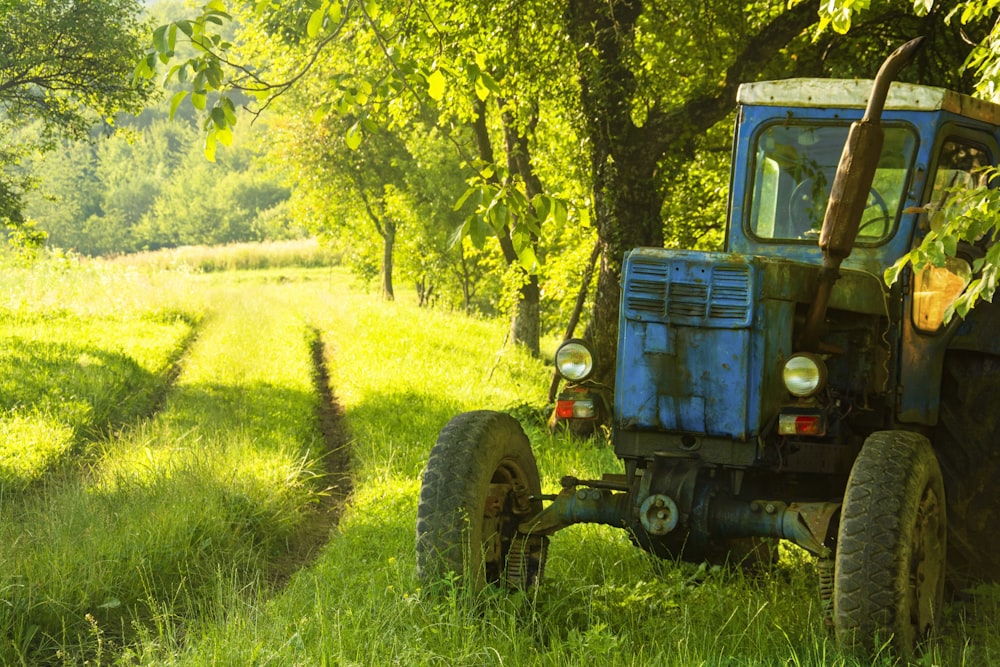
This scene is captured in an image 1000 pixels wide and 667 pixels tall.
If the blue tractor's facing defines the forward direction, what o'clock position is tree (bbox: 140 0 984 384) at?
The tree is roughly at 4 o'clock from the blue tractor.

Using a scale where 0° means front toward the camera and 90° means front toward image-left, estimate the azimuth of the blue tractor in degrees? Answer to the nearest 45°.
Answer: approximately 45°
